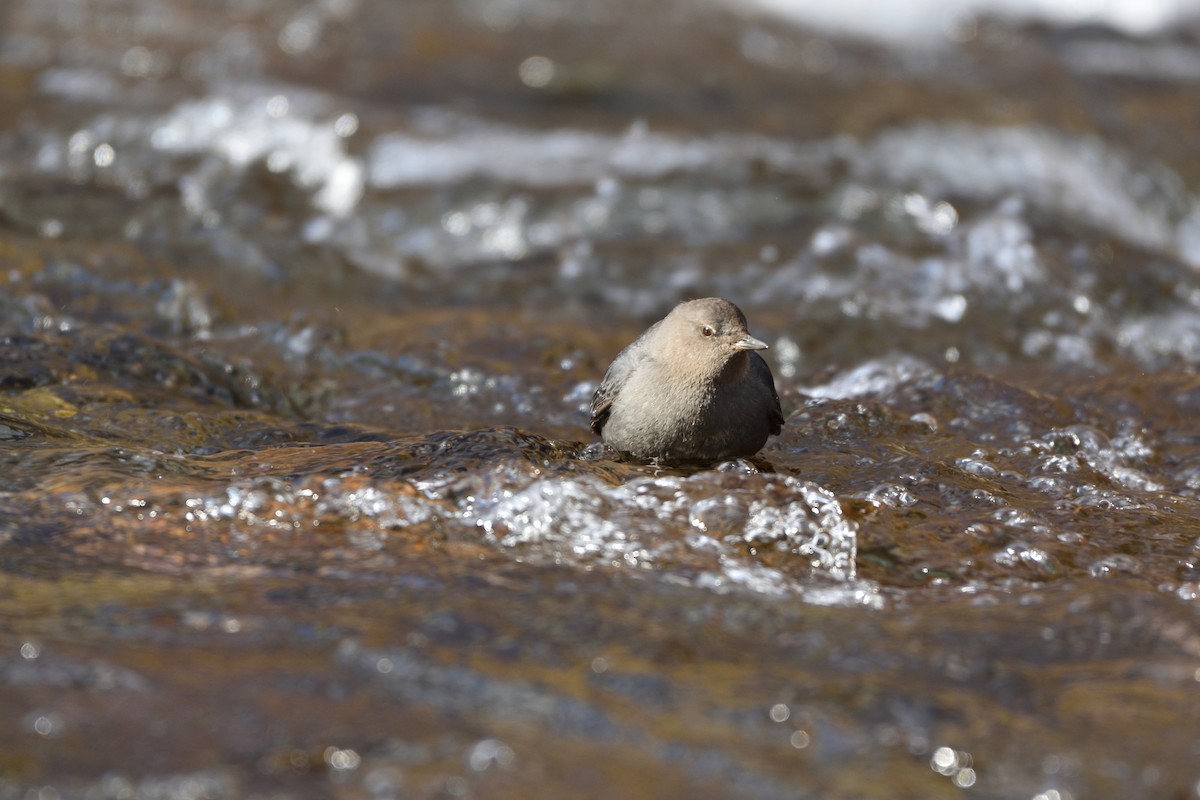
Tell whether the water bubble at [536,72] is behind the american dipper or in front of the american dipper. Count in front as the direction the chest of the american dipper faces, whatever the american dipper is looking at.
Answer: behind

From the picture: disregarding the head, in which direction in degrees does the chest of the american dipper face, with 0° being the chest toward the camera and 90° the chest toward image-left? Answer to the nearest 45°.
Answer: approximately 315°
